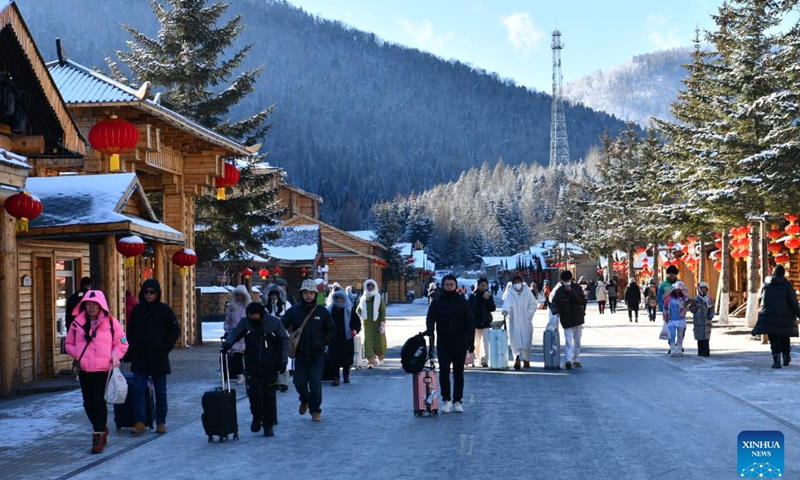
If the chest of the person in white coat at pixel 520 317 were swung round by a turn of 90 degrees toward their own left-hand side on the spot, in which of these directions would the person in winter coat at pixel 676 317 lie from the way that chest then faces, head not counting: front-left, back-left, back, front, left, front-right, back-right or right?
front-left

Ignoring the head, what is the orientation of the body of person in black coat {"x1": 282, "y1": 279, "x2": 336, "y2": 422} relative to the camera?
toward the camera

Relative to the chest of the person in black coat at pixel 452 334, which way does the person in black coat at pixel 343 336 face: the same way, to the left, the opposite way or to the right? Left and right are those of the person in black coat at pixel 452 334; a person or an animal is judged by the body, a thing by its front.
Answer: the same way

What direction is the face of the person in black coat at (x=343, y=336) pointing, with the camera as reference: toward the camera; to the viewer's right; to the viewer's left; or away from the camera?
toward the camera

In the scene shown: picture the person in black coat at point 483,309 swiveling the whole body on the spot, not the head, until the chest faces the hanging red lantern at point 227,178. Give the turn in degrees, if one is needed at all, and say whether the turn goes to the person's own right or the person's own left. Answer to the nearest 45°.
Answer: approximately 135° to the person's own right

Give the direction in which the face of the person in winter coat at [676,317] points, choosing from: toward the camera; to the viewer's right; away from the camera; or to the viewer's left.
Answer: toward the camera

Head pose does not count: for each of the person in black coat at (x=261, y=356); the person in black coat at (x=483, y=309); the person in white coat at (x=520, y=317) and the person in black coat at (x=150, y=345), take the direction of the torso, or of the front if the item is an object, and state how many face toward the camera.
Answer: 4

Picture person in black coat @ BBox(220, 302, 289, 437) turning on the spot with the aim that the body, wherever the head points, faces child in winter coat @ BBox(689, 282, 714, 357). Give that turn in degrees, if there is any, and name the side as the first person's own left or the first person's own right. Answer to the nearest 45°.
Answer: approximately 135° to the first person's own left

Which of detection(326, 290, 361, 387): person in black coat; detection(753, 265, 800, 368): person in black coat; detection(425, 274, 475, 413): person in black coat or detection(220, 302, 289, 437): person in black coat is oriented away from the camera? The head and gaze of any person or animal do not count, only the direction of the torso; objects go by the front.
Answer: detection(753, 265, 800, 368): person in black coat

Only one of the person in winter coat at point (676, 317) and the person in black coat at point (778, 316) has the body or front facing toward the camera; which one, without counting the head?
the person in winter coat

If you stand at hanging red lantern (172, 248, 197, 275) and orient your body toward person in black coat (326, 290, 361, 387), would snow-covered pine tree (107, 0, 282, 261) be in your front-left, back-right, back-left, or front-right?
back-left

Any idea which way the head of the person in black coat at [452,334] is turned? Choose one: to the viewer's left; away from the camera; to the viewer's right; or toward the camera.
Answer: toward the camera

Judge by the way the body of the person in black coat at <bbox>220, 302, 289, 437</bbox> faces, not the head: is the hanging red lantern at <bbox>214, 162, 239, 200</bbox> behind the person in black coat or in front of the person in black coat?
behind

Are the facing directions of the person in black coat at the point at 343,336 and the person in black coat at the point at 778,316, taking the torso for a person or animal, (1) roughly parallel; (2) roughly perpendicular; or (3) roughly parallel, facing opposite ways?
roughly parallel, facing opposite ways

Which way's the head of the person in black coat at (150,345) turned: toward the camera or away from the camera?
toward the camera

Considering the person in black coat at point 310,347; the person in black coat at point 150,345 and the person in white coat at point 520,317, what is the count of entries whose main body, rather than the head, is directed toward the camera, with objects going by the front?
3

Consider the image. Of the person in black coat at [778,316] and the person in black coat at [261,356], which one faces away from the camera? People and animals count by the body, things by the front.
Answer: the person in black coat at [778,316]

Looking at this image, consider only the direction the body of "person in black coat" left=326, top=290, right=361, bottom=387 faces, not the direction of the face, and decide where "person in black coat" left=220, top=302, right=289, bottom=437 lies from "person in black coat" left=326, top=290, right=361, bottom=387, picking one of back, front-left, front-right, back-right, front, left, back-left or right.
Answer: front

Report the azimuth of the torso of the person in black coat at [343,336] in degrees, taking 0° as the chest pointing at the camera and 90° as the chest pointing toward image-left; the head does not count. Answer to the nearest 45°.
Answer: approximately 0°

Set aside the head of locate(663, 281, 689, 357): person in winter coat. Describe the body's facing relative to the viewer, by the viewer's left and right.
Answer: facing the viewer
